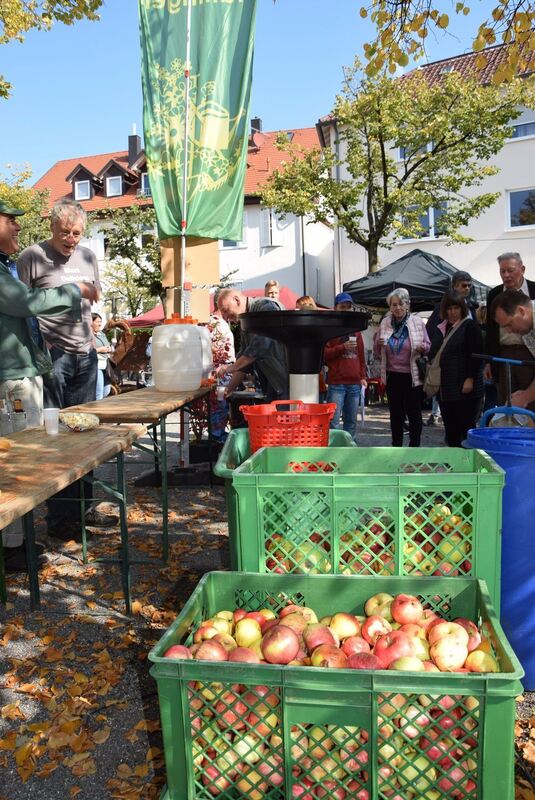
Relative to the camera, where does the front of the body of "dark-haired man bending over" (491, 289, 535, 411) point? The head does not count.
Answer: to the viewer's left

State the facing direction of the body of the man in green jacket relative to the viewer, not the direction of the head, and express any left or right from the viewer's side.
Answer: facing to the right of the viewer

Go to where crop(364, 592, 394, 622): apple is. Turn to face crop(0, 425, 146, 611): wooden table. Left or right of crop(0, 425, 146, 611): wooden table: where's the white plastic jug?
right

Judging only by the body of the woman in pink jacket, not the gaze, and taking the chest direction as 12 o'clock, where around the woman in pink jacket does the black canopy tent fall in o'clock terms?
The black canopy tent is roughly at 6 o'clock from the woman in pink jacket.

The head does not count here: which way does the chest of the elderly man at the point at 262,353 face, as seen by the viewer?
to the viewer's left

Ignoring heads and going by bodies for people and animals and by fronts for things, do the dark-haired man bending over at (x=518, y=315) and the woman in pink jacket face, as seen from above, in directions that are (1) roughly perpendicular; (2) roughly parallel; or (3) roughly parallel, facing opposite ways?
roughly perpendicular

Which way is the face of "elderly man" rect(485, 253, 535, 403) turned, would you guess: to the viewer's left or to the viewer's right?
to the viewer's left

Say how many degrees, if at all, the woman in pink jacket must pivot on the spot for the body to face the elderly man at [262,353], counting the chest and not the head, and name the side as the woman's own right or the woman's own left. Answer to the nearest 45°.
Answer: approximately 45° to the woman's own right

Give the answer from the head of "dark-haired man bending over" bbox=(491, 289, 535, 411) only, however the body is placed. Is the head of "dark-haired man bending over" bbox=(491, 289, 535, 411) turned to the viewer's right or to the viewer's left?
to the viewer's left
